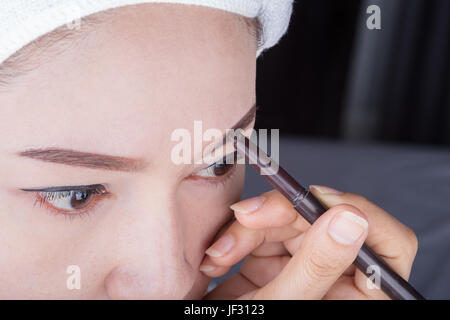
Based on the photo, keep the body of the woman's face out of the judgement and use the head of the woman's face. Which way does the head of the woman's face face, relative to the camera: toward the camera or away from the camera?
toward the camera
